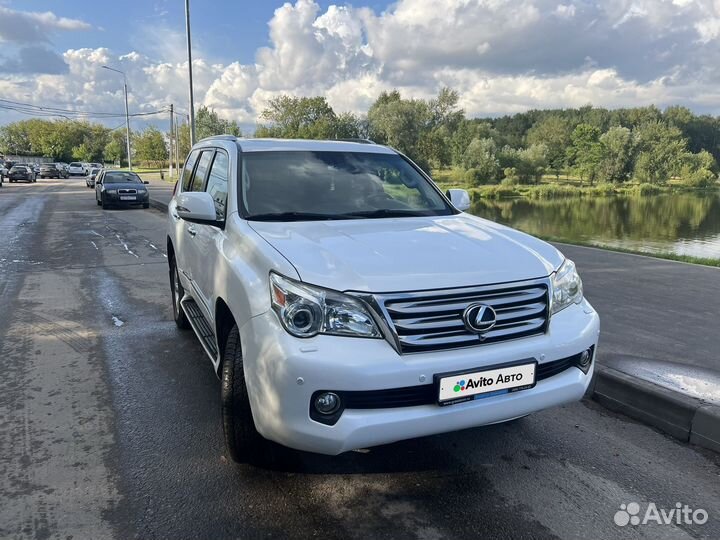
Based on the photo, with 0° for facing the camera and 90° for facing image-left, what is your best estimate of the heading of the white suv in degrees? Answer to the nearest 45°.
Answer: approximately 315°

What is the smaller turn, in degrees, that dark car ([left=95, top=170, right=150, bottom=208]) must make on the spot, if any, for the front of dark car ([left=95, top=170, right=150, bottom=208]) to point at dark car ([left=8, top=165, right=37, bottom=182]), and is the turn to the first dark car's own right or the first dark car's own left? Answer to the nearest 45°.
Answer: approximately 180°

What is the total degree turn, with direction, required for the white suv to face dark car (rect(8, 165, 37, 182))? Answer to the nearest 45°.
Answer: approximately 180°

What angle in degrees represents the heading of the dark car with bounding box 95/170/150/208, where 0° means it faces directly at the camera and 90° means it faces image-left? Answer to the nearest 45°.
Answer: approximately 0°

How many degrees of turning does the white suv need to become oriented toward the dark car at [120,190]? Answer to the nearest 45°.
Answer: approximately 180°

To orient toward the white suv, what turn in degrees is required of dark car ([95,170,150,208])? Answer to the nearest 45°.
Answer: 0° — it already faces it

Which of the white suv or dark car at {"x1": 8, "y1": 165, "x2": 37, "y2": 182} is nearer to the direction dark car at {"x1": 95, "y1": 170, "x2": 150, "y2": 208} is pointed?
the white suv
